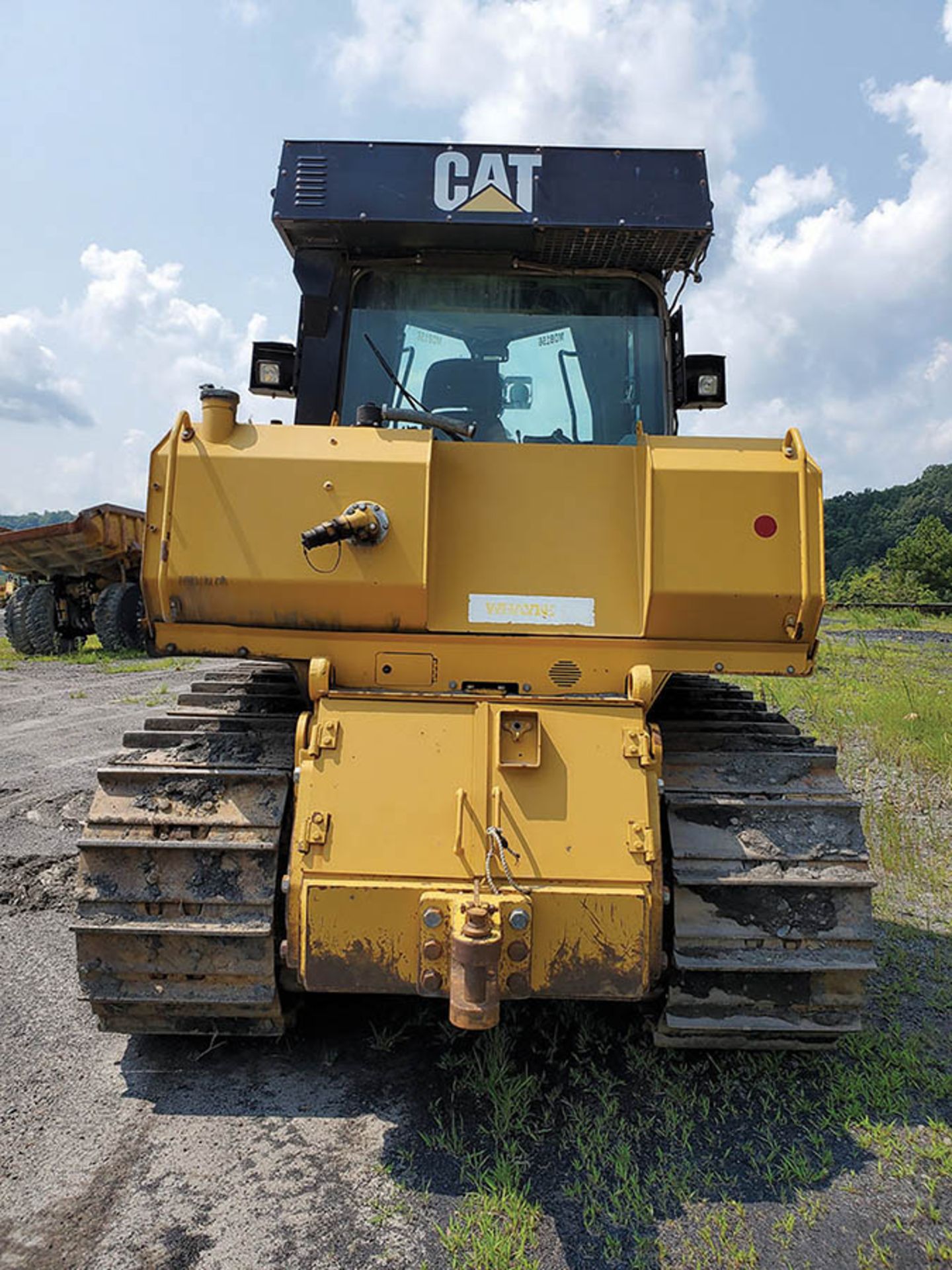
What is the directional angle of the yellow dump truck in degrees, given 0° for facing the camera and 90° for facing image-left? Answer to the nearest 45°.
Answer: approximately 225°

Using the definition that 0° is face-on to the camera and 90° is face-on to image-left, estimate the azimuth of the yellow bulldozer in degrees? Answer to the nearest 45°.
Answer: approximately 180°
